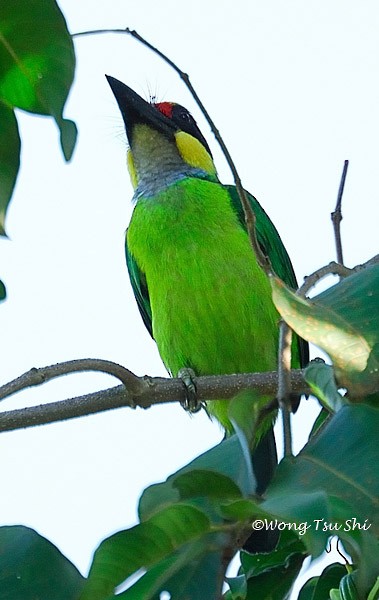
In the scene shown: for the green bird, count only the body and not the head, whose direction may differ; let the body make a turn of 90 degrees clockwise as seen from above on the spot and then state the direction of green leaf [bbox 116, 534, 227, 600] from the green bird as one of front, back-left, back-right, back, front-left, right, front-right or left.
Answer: back-left

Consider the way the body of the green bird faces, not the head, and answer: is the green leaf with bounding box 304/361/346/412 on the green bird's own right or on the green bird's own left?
on the green bird's own left

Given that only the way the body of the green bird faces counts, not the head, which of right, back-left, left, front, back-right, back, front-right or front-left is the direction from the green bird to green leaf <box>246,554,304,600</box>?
front-left

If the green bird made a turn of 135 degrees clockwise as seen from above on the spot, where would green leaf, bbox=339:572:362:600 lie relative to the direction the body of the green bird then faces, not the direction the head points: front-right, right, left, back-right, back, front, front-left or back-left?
back

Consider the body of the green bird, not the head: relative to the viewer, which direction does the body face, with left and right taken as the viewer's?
facing the viewer and to the left of the viewer

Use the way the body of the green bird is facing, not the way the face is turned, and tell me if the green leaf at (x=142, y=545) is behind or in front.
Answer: in front

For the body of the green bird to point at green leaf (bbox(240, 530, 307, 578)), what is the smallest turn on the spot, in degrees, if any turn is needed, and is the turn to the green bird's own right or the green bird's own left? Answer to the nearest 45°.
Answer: approximately 45° to the green bird's own left

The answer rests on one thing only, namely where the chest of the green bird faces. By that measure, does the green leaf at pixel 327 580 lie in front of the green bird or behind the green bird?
in front

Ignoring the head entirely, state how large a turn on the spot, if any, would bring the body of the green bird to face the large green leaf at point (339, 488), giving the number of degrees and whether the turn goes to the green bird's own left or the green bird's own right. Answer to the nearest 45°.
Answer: approximately 45° to the green bird's own left

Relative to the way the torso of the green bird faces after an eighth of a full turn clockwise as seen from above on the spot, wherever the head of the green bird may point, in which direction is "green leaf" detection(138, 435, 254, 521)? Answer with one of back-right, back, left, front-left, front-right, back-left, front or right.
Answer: left

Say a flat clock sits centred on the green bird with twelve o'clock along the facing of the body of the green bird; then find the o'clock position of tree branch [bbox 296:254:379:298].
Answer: The tree branch is roughly at 10 o'clock from the green bird.
